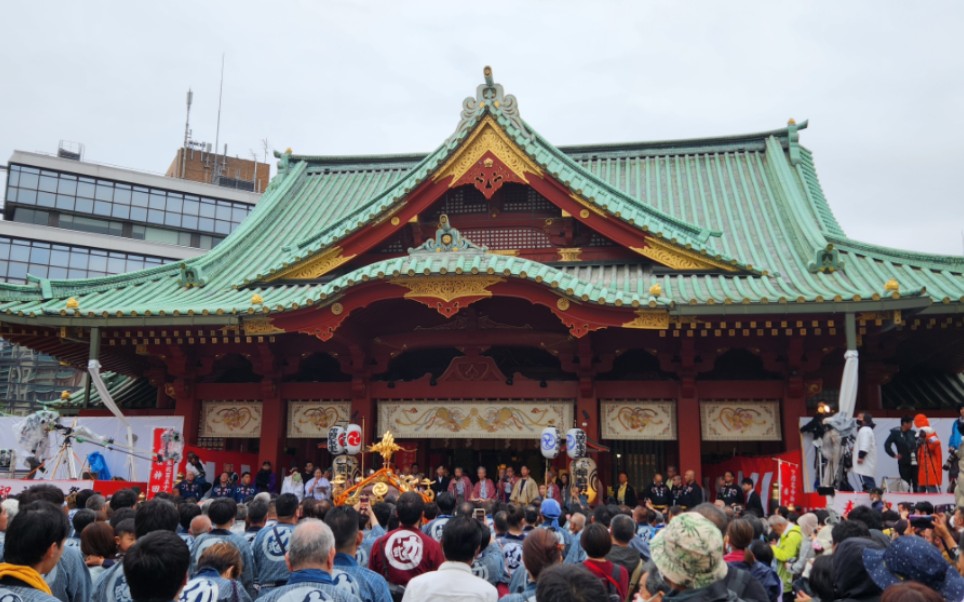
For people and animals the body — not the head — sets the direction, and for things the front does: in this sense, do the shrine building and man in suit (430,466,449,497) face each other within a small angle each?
no

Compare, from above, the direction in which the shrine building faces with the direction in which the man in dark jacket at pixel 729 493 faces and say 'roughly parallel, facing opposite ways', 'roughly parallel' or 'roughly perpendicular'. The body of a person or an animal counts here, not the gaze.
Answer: roughly parallel

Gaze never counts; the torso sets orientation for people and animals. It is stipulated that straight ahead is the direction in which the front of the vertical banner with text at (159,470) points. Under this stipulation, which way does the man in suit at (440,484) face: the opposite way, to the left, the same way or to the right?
the same way

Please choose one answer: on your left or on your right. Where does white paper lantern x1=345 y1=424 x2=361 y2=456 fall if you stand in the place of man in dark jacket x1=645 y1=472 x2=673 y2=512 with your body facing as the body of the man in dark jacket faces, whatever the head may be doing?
on your right

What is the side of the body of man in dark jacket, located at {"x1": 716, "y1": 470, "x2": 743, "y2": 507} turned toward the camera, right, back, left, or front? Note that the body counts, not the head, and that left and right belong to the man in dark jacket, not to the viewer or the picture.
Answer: front

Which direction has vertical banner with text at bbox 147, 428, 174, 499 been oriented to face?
toward the camera

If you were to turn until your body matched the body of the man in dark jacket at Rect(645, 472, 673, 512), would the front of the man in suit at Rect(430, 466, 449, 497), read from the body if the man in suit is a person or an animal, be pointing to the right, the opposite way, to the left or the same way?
the same way

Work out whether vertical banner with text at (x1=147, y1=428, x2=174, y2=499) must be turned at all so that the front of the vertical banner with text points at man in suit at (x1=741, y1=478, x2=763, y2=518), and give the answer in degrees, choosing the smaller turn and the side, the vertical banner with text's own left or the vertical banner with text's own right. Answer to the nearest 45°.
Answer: approximately 45° to the vertical banner with text's own left

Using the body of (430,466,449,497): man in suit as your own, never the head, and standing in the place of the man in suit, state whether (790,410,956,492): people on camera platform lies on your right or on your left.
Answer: on your left

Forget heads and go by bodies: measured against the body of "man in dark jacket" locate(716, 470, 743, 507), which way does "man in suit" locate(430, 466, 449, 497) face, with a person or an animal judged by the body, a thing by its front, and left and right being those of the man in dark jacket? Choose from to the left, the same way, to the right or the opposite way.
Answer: the same way

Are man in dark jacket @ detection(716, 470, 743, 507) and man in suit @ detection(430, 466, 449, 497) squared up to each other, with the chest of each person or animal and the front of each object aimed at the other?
no

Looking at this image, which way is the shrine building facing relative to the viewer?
toward the camera

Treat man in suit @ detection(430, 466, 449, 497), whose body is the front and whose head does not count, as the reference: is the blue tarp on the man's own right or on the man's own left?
on the man's own right

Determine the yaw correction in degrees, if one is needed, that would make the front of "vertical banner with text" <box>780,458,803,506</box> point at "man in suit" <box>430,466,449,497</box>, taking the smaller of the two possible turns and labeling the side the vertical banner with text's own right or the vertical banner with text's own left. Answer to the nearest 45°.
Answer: approximately 90° to the vertical banner with text's own right

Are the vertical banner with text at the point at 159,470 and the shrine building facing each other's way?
no

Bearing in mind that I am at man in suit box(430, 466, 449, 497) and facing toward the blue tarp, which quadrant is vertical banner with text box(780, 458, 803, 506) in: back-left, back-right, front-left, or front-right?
back-left

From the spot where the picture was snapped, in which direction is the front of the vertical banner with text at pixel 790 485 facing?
facing the viewer

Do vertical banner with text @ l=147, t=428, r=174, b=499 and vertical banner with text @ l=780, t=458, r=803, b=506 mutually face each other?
no

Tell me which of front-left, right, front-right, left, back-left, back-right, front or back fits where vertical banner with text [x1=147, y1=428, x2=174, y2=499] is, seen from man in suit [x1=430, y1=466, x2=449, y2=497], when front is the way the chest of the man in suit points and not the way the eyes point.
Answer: right

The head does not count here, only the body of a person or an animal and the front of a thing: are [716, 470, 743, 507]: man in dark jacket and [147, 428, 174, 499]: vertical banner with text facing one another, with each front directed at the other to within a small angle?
no
